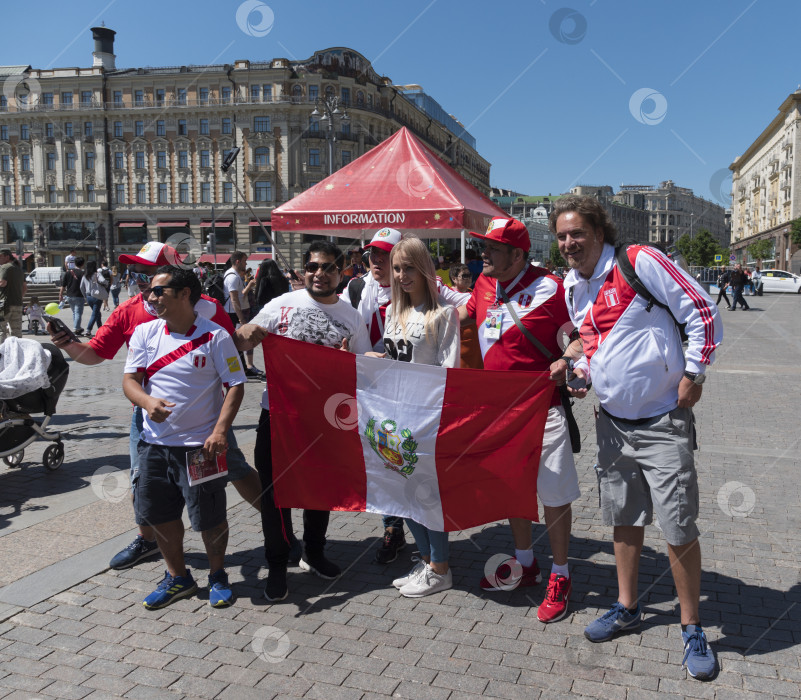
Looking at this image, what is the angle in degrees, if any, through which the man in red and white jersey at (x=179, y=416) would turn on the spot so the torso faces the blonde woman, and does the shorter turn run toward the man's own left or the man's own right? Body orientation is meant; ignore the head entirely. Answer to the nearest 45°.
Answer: approximately 135° to the man's own left

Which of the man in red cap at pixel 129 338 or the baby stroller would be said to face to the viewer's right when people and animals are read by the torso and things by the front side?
the baby stroller

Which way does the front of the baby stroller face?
to the viewer's right

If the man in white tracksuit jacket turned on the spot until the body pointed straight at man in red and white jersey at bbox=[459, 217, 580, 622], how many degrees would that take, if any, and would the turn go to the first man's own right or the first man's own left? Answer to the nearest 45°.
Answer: approximately 90° to the first man's own right

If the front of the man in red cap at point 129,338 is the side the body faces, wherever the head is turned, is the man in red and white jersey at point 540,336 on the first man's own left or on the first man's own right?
on the first man's own left

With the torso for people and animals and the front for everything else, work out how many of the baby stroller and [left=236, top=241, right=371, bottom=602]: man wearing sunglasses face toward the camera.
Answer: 1

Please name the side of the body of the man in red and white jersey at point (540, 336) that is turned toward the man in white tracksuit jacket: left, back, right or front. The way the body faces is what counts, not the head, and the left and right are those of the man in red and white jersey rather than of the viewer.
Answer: left

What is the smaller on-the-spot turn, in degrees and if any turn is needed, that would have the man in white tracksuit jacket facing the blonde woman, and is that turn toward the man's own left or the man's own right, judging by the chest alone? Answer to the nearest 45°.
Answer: approximately 45° to the man's own right

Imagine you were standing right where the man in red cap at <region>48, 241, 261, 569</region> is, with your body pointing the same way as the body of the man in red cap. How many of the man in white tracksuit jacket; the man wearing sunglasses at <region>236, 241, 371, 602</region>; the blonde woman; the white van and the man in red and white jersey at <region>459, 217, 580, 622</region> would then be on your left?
4
